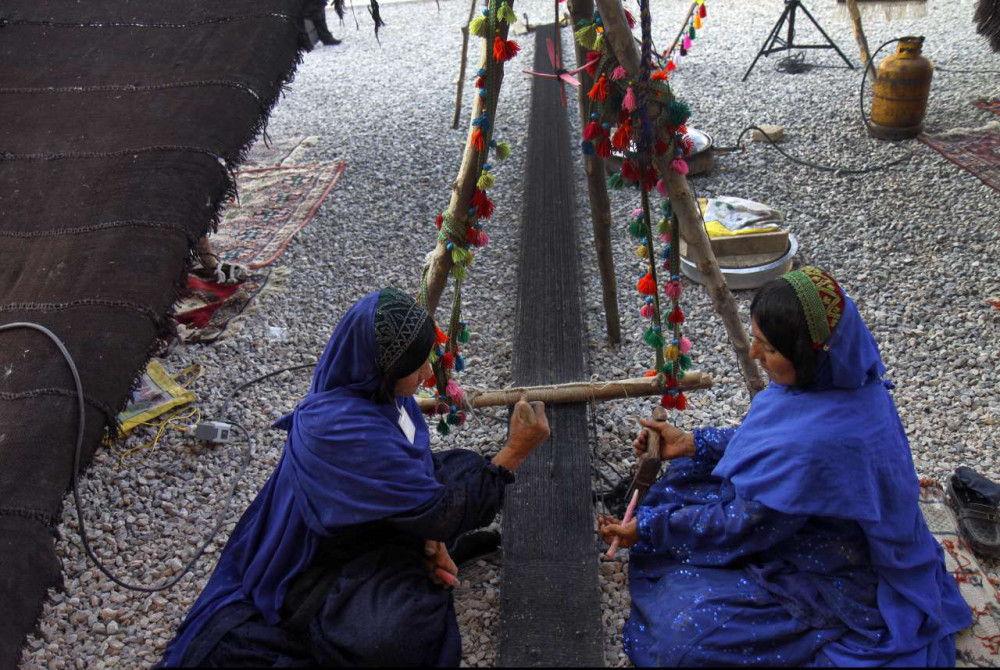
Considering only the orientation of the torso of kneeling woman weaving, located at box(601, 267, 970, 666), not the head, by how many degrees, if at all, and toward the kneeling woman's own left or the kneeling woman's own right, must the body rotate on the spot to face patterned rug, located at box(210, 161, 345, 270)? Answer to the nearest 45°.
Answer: approximately 45° to the kneeling woman's own right

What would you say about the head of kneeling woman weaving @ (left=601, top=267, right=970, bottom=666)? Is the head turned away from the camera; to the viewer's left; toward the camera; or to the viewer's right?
to the viewer's left

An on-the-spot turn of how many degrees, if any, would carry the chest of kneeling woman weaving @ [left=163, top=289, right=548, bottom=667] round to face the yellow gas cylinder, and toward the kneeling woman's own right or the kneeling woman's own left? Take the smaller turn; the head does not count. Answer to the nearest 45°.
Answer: approximately 45° to the kneeling woman's own left

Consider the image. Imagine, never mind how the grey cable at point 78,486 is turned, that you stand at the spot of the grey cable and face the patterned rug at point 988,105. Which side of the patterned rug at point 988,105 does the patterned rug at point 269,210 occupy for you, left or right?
left

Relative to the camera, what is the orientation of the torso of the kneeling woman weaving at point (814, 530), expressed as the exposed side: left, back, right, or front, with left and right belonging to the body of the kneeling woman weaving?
left

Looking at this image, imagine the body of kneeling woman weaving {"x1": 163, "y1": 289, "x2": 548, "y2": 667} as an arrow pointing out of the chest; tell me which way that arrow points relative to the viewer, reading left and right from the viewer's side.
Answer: facing to the right of the viewer

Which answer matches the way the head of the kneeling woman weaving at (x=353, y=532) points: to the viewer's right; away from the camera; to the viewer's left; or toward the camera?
to the viewer's right

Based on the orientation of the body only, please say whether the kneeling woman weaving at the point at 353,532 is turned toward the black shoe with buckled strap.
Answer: yes

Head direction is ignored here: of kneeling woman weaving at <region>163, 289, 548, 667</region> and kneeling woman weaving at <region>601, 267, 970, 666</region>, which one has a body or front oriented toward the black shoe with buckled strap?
kneeling woman weaving at <region>163, 289, 548, 667</region>

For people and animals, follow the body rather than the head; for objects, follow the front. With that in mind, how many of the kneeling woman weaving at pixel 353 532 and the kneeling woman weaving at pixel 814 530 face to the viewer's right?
1

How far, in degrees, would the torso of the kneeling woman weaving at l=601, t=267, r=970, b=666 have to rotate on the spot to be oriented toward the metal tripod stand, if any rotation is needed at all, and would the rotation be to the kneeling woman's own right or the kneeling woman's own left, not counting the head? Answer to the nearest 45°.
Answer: approximately 90° to the kneeling woman's own right

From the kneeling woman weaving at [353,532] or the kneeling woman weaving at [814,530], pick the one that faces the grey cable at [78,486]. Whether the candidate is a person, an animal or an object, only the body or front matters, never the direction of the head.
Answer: the kneeling woman weaving at [814,530]

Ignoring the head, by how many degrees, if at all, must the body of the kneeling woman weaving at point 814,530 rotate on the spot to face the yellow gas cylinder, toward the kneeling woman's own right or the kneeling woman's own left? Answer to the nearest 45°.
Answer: approximately 90° to the kneeling woman's own right

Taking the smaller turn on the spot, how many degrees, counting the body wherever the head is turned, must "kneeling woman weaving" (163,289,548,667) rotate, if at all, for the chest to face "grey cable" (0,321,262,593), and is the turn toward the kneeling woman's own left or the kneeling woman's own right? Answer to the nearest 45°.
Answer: approximately 135° to the kneeling woman's own left

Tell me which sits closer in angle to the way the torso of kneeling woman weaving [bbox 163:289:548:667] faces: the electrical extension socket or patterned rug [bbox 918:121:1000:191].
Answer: the patterned rug

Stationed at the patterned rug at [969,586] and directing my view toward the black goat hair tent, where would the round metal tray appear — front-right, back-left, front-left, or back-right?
front-right

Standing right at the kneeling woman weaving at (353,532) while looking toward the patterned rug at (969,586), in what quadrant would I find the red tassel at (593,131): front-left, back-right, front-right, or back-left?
front-left
